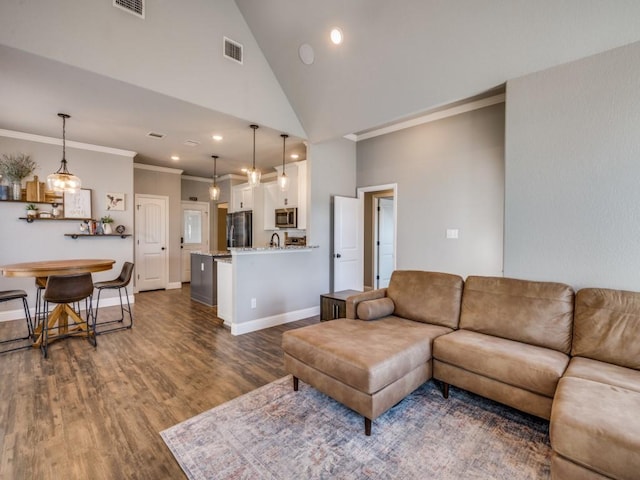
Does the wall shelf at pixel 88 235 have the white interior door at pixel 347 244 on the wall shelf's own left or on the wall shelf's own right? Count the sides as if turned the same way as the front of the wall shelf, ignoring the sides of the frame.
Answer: on the wall shelf's own left

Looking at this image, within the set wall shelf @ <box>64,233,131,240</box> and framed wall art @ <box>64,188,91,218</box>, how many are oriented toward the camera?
2

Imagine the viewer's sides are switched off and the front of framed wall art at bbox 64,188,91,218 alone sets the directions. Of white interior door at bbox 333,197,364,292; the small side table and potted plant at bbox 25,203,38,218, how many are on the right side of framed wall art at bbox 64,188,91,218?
1

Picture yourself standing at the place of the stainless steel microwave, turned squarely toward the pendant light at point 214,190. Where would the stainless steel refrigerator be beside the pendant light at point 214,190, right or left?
right

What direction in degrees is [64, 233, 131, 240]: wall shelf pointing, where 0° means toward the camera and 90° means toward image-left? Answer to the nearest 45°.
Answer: approximately 0°

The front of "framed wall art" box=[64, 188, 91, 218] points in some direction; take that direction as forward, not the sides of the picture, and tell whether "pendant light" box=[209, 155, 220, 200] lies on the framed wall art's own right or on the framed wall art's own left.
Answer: on the framed wall art's own left

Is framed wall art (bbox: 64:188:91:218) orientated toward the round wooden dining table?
yes

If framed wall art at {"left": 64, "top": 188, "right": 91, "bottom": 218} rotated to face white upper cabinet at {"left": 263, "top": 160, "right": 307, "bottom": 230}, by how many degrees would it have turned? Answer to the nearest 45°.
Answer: approximately 45° to its left

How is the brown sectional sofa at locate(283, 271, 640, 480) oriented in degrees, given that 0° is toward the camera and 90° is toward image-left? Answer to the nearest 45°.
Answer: approximately 45°

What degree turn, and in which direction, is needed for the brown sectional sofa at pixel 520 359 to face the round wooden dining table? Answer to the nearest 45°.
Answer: approximately 45° to its right

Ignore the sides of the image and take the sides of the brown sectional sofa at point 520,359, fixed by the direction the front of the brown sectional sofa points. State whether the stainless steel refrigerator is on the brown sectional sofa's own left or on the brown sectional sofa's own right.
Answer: on the brown sectional sofa's own right
